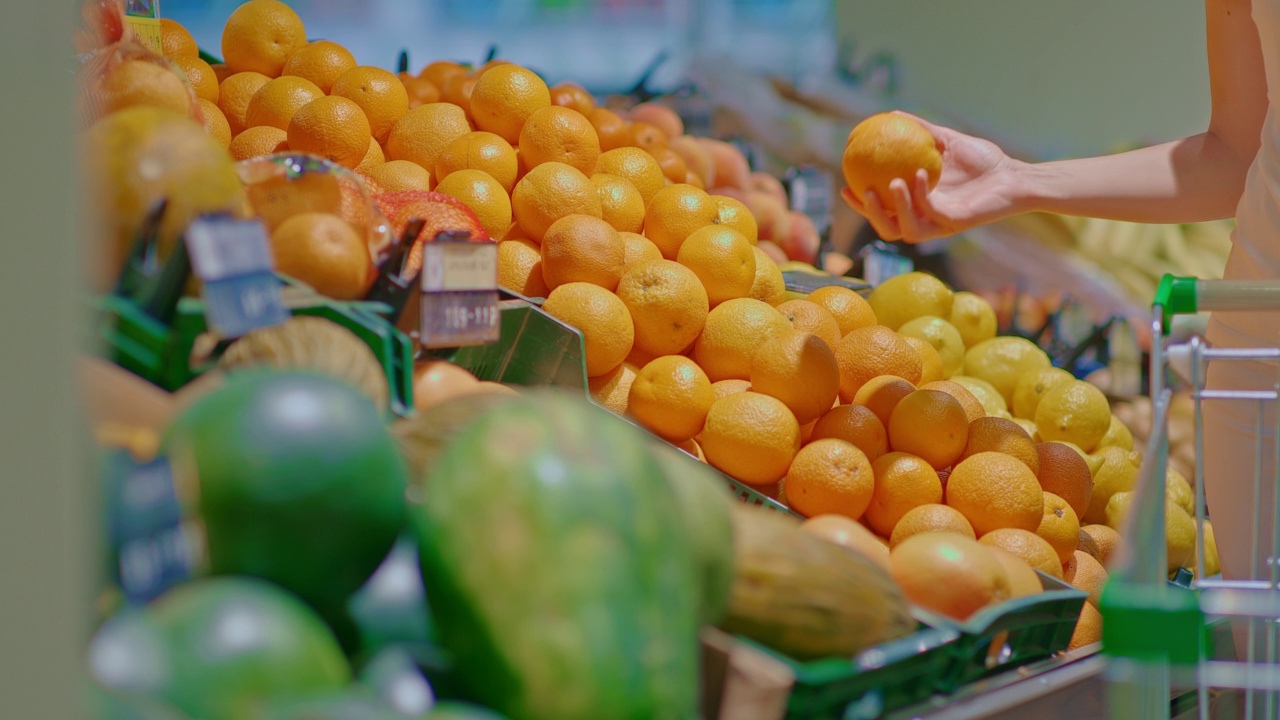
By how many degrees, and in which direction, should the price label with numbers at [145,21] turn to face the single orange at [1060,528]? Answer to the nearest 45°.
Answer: approximately 45° to its left

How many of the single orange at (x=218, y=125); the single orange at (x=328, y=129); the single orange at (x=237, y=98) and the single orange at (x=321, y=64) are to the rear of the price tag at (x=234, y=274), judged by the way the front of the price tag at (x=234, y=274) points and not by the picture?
4

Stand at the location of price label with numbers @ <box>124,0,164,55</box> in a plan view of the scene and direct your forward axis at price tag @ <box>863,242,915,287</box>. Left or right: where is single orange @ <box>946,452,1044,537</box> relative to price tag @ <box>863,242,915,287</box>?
right

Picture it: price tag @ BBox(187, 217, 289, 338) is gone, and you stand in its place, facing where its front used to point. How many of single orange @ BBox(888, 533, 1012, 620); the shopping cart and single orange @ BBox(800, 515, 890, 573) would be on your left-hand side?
3

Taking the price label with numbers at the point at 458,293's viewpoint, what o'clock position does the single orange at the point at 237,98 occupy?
The single orange is roughly at 5 o'clock from the price label with numbers.

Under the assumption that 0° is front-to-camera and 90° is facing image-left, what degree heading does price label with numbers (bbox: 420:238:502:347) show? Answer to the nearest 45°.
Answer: approximately 0°

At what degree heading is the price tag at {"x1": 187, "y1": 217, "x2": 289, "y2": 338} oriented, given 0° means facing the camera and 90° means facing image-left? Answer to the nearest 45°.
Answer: approximately 0°
